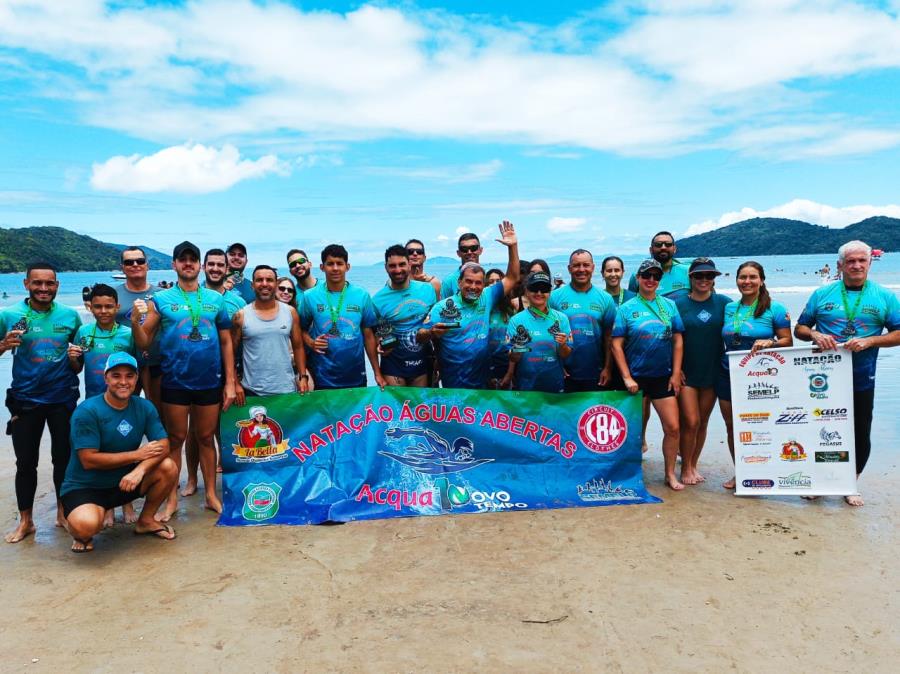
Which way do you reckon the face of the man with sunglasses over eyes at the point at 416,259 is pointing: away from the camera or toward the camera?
toward the camera

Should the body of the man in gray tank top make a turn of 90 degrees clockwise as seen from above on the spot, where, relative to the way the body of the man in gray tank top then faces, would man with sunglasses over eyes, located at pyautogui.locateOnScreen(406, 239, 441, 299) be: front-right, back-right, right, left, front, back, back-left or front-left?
back-right

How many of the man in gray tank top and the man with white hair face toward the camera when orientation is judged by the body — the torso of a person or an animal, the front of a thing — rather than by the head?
2

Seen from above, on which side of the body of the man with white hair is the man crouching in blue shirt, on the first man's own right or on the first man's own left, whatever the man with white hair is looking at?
on the first man's own right

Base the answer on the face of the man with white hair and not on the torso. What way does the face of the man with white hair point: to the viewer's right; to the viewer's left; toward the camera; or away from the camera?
toward the camera

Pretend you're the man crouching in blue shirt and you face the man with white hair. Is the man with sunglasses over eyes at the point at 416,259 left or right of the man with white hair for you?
left

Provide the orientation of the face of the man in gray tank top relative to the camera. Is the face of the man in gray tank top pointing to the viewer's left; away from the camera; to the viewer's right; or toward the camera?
toward the camera

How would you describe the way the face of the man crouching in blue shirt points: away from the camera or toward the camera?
toward the camera

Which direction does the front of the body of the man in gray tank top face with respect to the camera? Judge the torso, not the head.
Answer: toward the camera

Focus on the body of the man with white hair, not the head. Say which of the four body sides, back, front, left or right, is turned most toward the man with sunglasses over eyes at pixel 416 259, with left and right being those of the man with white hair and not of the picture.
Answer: right

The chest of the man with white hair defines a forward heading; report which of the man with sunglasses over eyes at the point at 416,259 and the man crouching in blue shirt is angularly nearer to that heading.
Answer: the man crouching in blue shirt

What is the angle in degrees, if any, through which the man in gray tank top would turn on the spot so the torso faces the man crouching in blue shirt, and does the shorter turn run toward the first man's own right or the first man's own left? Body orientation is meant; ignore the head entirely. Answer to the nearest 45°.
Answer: approximately 45° to the first man's own right

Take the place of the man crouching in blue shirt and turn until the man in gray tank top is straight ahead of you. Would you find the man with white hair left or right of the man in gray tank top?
right

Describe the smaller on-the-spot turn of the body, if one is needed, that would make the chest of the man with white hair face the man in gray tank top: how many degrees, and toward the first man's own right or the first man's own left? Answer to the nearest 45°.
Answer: approximately 45° to the first man's own right
